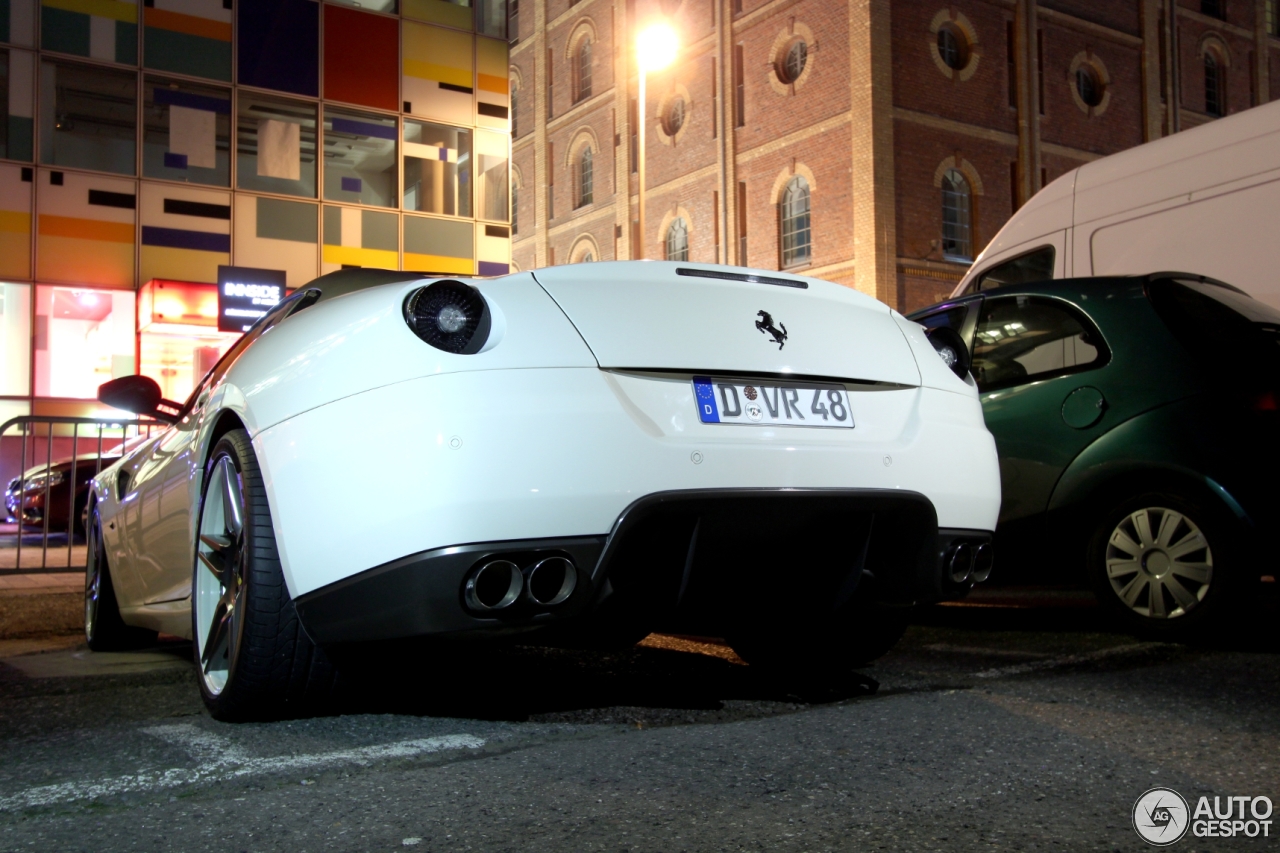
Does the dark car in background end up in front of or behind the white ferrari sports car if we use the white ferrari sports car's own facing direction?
in front

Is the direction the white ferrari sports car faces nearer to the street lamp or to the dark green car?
the street lamp

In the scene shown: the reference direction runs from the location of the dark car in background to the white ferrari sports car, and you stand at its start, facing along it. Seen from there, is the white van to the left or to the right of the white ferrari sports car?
left

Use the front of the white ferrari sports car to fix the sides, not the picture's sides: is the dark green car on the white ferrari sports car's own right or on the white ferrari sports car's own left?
on the white ferrari sports car's own right

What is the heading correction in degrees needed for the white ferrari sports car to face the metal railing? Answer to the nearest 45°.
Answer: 0° — it already faces it

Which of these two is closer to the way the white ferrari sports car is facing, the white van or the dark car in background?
the dark car in background

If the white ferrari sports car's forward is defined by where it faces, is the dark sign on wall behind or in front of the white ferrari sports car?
in front

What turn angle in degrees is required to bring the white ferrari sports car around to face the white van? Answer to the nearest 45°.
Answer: approximately 90° to its right

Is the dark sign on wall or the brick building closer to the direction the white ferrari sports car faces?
the dark sign on wall

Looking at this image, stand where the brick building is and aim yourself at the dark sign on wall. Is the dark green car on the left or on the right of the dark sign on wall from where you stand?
left

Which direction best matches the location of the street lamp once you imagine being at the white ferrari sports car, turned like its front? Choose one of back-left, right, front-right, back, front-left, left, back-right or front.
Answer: front-right

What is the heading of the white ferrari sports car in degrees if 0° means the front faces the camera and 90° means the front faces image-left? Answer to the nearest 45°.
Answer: approximately 135°
